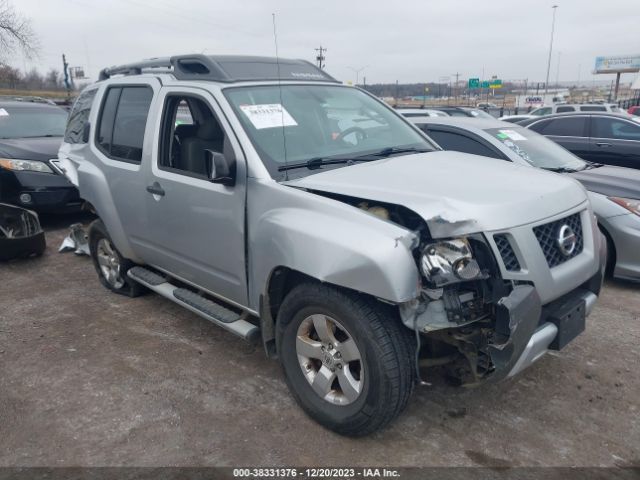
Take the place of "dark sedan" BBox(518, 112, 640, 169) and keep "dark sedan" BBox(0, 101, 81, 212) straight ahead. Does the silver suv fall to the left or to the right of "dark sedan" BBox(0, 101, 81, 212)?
left

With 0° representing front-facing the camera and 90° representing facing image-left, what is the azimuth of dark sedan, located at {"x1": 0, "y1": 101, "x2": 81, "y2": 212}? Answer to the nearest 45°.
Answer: approximately 315°

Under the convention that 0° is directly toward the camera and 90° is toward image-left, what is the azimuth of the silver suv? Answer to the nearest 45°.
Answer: approximately 315°

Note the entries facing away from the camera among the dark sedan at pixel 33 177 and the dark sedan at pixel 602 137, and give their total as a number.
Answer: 0

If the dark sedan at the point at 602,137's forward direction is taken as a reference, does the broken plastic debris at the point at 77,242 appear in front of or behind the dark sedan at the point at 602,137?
behind

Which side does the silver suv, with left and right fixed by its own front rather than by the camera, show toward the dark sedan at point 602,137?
left

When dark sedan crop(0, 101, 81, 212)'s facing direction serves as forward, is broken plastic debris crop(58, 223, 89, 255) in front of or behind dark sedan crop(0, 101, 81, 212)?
in front

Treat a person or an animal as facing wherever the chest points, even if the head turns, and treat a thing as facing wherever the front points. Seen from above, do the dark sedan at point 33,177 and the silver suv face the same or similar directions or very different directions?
same or similar directions

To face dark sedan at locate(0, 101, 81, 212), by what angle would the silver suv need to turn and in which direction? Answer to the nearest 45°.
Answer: approximately 180°

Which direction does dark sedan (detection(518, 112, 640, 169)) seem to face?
to the viewer's right

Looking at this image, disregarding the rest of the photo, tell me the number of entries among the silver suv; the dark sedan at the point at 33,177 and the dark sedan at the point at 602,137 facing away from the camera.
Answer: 0
